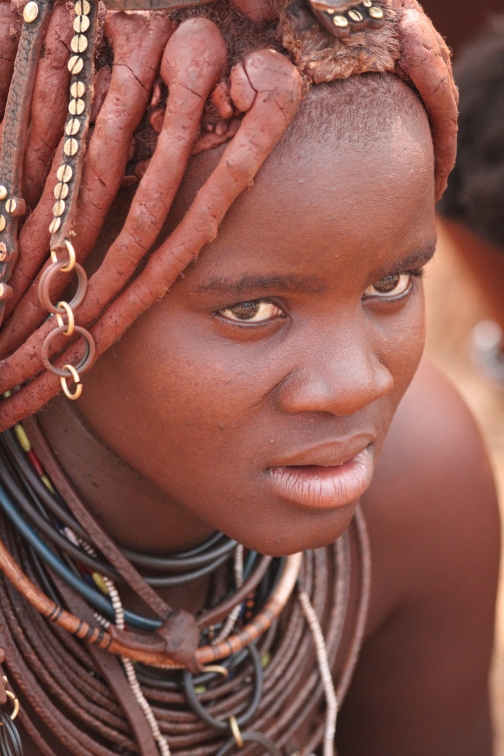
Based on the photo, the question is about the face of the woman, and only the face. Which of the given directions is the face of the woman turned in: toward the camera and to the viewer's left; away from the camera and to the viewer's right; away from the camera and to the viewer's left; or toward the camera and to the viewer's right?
toward the camera and to the viewer's right
